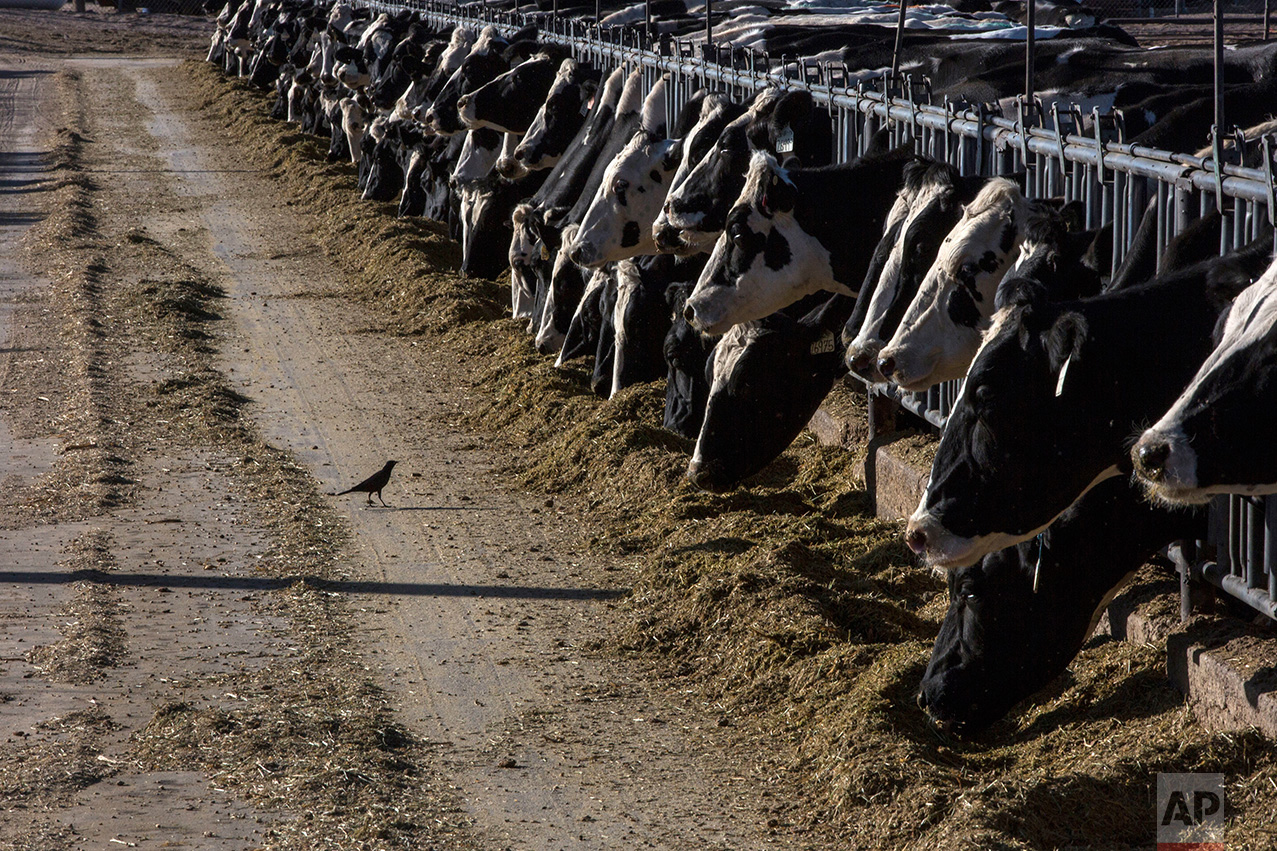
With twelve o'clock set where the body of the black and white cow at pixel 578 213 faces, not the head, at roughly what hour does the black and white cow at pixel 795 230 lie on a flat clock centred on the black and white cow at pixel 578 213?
the black and white cow at pixel 795 230 is roughly at 10 o'clock from the black and white cow at pixel 578 213.

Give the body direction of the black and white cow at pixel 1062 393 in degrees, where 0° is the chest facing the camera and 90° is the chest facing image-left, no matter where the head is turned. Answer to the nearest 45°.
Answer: approximately 90°

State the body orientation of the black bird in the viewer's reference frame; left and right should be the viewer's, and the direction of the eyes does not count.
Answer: facing to the right of the viewer

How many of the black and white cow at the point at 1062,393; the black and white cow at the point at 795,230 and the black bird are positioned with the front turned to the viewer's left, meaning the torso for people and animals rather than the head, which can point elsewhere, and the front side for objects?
2

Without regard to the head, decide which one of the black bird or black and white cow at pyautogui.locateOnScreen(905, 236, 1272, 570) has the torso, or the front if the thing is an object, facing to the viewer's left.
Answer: the black and white cow

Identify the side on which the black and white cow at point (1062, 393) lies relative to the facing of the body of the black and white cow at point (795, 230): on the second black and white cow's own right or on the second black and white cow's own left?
on the second black and white cow's own left

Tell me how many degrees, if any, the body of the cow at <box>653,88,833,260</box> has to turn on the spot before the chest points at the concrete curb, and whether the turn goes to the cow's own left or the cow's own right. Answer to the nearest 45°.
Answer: approximately 90° to the cow's own left

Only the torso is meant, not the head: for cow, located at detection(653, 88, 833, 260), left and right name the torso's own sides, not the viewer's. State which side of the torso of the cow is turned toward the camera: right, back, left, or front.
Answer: left

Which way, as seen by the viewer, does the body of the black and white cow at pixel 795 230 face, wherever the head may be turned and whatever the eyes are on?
to the viewer's left
